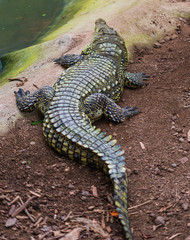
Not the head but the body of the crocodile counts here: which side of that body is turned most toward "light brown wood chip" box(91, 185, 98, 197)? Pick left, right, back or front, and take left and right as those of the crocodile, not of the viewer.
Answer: back

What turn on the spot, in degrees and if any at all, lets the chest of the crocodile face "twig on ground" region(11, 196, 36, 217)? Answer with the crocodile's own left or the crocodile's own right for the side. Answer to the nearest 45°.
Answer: approximately 135° to the crocodile's own left

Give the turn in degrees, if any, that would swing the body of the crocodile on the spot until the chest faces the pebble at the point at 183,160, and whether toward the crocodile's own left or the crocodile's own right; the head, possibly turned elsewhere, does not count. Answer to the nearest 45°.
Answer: approximately 135° to the crocodile's own right

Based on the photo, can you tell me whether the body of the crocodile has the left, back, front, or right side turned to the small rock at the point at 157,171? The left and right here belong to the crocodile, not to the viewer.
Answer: back

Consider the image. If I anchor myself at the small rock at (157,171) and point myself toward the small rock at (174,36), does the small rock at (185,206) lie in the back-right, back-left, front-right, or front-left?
back-right

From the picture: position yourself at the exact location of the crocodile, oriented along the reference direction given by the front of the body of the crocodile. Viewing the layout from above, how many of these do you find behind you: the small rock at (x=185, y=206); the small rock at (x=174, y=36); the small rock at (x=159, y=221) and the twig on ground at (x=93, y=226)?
3

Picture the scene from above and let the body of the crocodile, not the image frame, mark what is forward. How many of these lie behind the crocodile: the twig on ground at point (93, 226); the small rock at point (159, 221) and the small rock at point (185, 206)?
3

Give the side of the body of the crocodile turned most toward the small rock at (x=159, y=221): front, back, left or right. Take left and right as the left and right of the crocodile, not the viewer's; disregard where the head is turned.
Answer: back

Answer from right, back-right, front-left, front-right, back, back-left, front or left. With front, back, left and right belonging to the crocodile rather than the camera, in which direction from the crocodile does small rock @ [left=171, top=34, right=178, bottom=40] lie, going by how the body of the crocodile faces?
front-right

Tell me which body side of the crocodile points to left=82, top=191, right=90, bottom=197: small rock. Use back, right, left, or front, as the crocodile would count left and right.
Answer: back

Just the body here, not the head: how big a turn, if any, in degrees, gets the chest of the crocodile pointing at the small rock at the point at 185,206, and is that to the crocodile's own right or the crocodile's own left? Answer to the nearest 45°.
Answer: approximately 180°

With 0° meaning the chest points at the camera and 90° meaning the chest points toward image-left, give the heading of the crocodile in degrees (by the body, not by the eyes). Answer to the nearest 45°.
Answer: approximately 180°
